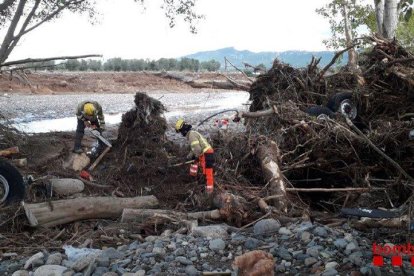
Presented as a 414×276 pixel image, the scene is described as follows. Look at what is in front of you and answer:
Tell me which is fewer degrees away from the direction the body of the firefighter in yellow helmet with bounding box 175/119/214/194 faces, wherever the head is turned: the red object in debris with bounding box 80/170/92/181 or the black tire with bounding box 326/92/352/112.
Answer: the red object in debris

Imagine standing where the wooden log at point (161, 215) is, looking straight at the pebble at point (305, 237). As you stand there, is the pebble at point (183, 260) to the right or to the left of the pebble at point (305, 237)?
right

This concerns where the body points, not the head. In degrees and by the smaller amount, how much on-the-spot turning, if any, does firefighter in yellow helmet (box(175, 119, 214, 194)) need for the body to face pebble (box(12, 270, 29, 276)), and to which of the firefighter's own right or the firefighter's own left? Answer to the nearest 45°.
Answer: approximately 45° to the firefighter's own left

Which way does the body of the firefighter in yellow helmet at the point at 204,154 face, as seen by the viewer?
to the viewer's left

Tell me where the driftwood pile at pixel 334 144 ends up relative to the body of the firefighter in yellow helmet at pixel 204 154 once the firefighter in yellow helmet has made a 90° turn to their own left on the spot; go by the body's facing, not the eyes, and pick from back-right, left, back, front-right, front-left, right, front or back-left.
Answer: left

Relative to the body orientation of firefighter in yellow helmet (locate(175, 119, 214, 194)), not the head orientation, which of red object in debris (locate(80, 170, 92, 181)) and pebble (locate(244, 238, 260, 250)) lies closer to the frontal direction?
the red object in debris

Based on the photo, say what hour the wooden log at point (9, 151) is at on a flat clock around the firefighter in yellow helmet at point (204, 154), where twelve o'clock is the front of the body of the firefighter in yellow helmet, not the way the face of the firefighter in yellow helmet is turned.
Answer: The wooden log is roughly at 1 o'clock from the firefighter in yellow helmet.

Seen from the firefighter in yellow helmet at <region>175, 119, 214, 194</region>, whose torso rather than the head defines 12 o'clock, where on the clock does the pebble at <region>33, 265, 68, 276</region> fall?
The pebble is roughly at 10 o'clock from the firefighter in yellow helmet.

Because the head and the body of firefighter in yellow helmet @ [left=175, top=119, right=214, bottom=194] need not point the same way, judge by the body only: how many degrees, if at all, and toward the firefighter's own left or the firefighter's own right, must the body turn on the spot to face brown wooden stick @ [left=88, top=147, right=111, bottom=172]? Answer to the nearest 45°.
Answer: approximately 45° to the firefighter's own right

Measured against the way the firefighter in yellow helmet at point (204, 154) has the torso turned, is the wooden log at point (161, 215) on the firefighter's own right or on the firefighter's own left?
on the firefighter's own left

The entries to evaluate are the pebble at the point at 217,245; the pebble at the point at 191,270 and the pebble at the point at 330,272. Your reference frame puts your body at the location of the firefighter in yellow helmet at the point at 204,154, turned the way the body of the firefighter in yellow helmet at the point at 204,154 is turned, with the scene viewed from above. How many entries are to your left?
3

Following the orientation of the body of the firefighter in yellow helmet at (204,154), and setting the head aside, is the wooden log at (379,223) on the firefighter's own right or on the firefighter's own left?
on the firefighter's own left

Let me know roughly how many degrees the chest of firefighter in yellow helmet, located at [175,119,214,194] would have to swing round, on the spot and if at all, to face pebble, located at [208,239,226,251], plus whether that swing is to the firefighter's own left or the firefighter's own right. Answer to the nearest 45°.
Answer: approximately 90° to the firefighter's own left

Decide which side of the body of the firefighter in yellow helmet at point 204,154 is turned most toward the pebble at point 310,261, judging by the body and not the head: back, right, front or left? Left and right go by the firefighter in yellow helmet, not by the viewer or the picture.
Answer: left
